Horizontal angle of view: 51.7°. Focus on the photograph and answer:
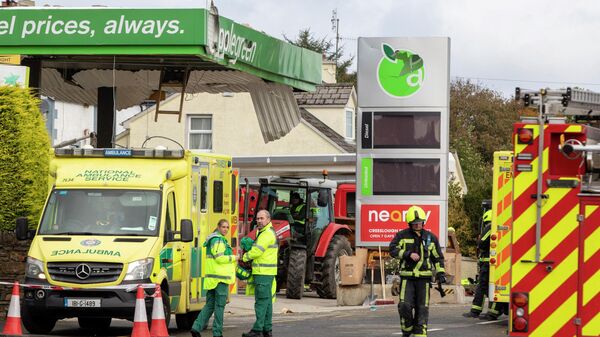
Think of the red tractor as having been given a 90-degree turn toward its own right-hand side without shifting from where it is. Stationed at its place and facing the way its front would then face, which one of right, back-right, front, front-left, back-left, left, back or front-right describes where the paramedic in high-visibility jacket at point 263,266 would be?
back-left

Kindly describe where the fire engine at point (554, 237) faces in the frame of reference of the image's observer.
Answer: facing away from the viewer

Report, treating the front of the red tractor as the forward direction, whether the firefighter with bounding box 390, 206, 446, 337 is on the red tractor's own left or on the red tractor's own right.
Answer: on the red tractor's own left

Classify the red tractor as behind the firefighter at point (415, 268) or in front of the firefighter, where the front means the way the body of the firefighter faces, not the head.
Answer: behind

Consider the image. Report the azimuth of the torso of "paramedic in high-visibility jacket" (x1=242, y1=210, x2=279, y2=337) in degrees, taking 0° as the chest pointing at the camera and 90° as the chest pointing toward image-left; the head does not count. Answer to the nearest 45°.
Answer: approximately 90°

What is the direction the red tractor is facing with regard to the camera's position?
facing the viewer and to the left of the viewer

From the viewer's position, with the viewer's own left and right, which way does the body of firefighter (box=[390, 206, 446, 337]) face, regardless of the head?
facing the viewer

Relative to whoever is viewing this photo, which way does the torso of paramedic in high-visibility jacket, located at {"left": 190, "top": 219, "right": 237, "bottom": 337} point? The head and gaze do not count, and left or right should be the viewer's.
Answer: facing to the right of the viewer

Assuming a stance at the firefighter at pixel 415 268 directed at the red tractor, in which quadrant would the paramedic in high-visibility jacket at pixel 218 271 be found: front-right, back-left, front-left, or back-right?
front-left
